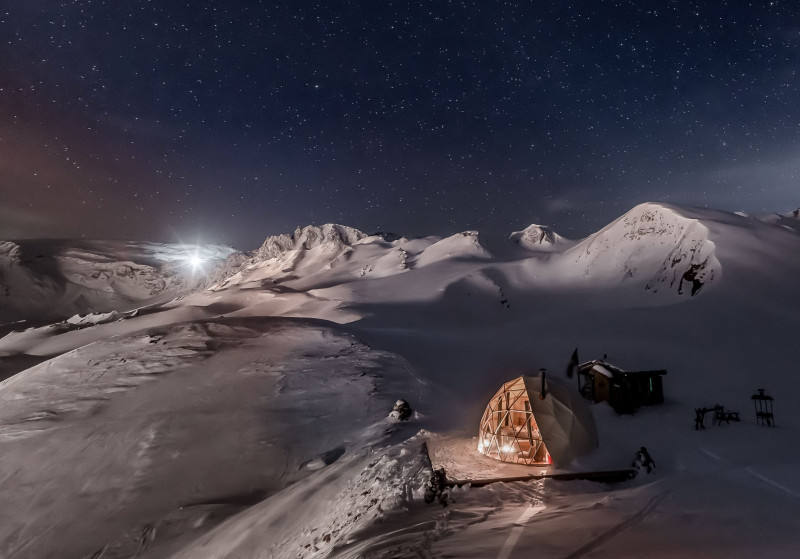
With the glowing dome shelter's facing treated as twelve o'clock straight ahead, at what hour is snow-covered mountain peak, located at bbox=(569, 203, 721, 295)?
The snow-covered mountain peak is roughly at 5 o'clock from the glowing dome shelter.

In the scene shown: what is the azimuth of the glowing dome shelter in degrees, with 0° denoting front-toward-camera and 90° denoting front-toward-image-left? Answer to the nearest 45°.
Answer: approximately 45°

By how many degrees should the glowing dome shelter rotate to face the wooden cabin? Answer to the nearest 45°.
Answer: approximately 180°
